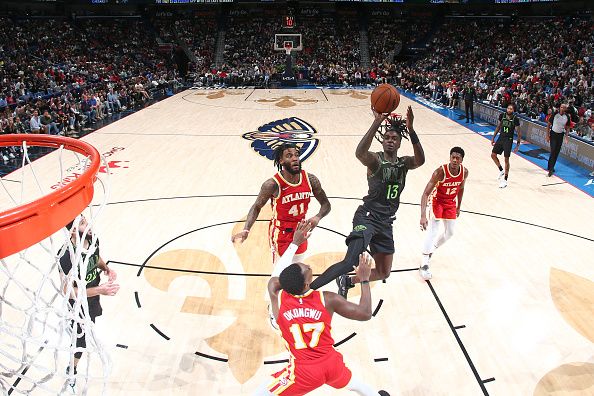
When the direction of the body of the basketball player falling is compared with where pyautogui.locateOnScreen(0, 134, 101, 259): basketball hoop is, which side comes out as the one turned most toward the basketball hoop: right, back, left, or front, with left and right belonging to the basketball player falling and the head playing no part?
left

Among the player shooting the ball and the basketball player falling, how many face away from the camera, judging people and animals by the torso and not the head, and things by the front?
1

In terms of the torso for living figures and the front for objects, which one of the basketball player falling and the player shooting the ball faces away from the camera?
the basketball player falling

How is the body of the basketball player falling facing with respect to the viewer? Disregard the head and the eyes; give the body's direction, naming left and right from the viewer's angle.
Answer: facing away from the viewer

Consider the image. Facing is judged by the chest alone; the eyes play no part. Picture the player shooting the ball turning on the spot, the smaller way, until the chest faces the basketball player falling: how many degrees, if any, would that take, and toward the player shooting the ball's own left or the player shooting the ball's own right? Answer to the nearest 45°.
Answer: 0° — they already face them

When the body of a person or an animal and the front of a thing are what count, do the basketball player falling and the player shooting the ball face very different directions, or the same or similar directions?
very different directions

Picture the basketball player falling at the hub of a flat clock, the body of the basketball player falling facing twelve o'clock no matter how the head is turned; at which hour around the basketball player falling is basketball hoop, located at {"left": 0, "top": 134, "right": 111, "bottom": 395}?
The basketball hoop is roughly at 7 o'clock from the basketball player falling.

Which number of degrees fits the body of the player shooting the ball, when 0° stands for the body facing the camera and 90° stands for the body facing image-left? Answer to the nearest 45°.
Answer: approximately 0°

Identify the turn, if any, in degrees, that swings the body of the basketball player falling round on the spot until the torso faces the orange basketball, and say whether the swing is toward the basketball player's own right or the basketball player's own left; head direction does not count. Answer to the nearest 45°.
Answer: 0° — they already face it

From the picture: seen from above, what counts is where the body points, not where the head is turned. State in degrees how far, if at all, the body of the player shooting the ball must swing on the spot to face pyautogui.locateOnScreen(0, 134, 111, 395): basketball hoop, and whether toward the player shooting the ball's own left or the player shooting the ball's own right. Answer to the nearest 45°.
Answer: approximately 45° to the player shooting the ball's own right
